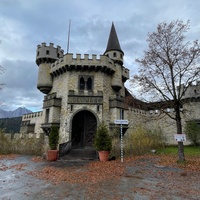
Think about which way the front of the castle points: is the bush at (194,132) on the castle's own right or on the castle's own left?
on the castle's own left

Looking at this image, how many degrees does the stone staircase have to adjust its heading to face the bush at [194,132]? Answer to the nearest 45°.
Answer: approximately 90° to its left

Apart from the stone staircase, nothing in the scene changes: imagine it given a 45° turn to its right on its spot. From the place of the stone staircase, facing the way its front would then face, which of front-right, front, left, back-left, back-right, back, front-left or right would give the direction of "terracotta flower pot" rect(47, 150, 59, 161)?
front

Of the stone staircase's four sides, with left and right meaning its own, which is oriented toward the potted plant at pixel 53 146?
right

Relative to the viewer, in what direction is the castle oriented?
toward the camera

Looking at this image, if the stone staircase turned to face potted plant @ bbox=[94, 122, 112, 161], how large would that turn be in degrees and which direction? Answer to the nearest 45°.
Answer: approximately 45° to its left

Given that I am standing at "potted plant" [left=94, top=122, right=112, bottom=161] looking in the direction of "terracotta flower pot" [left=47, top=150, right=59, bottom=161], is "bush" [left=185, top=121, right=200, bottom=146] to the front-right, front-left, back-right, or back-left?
back-right

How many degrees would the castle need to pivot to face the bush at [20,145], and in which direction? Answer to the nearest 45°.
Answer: approximately 90° to its right

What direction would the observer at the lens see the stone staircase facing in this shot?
facing the viewer
